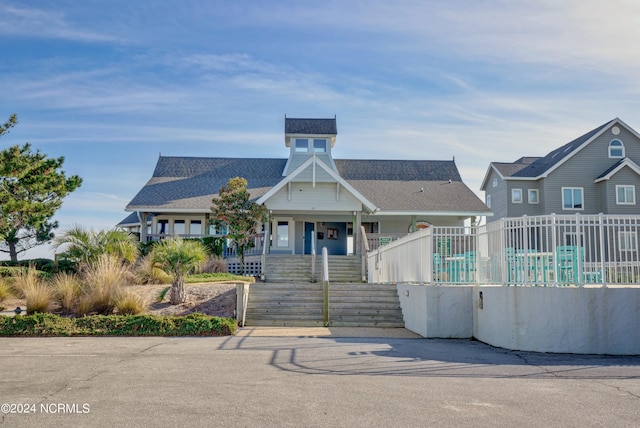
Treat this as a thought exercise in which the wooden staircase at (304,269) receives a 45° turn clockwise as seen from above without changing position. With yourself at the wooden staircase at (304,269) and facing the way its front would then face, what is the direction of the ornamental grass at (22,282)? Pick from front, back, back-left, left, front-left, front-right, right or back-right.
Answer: front

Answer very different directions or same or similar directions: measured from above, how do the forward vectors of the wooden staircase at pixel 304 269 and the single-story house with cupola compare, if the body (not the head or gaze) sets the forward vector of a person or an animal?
same or similar directions

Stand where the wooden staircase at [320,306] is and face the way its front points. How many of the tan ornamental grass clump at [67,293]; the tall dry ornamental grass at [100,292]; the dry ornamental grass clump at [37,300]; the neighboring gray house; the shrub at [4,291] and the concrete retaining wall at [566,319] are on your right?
4

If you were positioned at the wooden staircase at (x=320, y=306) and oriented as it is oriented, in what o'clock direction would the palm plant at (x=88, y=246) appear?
The palm plant is roughly at 4 o'clock from the wooden staircase.

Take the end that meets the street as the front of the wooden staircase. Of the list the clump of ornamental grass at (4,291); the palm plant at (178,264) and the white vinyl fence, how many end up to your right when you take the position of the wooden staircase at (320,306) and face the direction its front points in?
2

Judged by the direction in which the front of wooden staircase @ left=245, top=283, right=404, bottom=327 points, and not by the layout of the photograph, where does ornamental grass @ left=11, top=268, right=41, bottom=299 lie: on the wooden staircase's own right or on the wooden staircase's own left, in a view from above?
on the wooden staircase's own right

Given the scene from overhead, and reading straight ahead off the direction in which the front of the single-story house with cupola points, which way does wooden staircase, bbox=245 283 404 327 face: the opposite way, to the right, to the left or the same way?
the same way

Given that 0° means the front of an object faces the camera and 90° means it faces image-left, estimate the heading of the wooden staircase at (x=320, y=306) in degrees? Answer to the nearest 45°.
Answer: approximately 0°

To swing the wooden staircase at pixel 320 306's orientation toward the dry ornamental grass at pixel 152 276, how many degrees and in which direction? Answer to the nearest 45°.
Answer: approximately 135° to its right

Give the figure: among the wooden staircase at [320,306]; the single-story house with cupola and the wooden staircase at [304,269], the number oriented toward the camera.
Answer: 3

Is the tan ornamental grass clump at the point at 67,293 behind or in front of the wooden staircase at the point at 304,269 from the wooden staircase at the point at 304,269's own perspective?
in front

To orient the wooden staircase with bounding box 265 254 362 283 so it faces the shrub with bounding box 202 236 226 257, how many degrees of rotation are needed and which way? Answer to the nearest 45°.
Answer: approximately 135° to its right

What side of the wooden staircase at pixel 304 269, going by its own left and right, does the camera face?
front

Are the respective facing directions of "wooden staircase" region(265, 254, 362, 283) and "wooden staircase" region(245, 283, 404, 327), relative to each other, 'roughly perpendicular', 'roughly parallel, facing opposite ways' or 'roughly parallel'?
roughly parallel

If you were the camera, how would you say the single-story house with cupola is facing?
facing the viewer

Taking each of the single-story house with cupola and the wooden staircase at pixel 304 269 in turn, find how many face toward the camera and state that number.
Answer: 2

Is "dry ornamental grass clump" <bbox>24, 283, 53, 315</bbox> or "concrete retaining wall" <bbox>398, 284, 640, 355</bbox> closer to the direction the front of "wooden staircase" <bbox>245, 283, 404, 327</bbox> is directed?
the concrete retaining wall

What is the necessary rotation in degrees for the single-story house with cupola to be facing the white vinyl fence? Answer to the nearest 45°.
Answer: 0° — it already faces it
